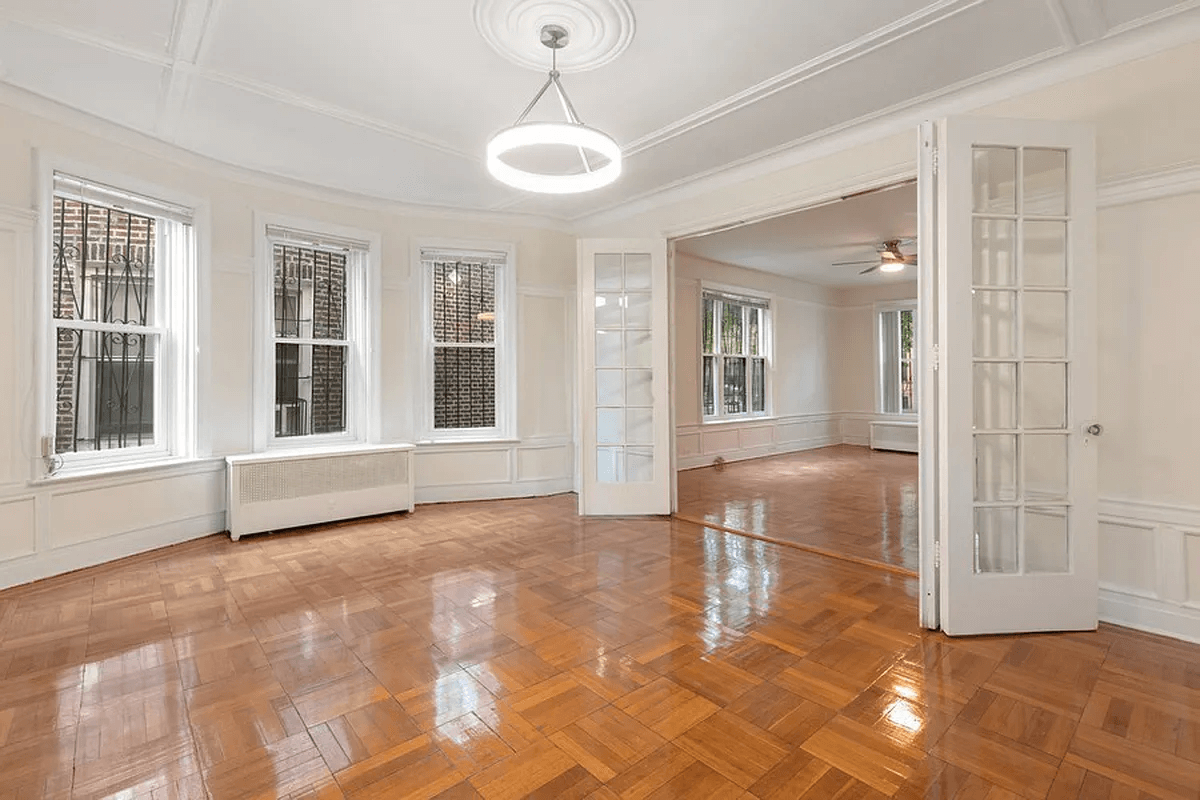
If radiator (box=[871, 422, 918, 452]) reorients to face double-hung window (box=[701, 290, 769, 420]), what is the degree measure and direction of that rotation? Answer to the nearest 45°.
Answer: approximately 45° to its right

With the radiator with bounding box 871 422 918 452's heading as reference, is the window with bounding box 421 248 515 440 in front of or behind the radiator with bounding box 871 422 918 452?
in front

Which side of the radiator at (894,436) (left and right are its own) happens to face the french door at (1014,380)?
front

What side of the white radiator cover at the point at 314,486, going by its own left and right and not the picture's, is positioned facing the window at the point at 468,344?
left

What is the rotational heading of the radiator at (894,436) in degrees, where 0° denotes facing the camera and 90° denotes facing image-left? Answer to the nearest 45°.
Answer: approximately 0°

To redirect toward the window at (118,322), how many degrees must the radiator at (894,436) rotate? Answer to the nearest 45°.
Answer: approximately 45° to its right

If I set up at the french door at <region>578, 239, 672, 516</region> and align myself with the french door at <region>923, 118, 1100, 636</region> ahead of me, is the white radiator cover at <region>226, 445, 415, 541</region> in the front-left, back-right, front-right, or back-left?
back-right

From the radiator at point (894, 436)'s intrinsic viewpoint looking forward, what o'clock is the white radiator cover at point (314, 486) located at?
The white radiator cover is roughly at 1 o'clock from the radiator.

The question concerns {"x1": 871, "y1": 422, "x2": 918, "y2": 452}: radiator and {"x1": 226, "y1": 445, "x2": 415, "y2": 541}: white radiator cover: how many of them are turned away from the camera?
0

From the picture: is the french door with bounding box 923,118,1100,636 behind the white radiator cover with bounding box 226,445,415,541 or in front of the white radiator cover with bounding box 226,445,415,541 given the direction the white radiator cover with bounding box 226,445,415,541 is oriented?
in front
